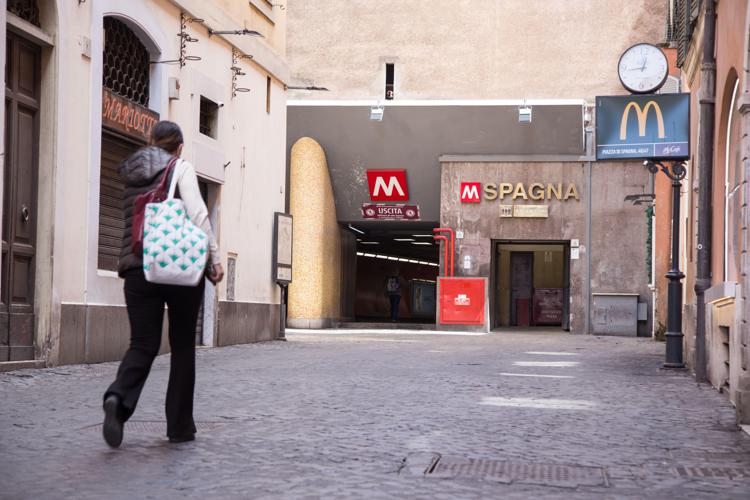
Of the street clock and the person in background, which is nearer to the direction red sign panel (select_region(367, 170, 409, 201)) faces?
the street clock

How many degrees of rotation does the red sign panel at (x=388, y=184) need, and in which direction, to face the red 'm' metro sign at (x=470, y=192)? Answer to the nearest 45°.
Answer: approximately 90° to its left

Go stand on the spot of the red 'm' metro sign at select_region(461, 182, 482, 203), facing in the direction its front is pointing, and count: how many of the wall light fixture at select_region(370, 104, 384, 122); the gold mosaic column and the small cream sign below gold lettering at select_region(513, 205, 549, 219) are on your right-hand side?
2

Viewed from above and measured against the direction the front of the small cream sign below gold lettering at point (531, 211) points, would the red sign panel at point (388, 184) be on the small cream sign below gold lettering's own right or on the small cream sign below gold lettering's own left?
on the small cream sign below gold lettering's own right

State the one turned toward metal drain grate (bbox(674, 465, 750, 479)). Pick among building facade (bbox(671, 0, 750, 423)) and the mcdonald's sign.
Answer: the mcdonald's sign

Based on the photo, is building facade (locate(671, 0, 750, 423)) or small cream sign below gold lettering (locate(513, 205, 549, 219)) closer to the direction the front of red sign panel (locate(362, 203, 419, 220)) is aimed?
the building facade

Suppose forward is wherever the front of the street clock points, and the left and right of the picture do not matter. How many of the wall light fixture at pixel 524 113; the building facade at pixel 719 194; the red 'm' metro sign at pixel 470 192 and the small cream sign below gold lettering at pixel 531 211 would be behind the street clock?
3

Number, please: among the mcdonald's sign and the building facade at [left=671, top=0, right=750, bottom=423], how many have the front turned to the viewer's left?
1

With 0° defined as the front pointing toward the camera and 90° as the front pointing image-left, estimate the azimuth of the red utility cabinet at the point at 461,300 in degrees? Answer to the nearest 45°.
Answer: approximately 0°

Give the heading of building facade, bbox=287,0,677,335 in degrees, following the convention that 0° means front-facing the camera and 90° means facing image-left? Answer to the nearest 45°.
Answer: approximately 0°

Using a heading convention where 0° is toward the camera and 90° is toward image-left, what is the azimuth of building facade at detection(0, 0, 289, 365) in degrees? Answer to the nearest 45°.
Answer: approximately 315°
